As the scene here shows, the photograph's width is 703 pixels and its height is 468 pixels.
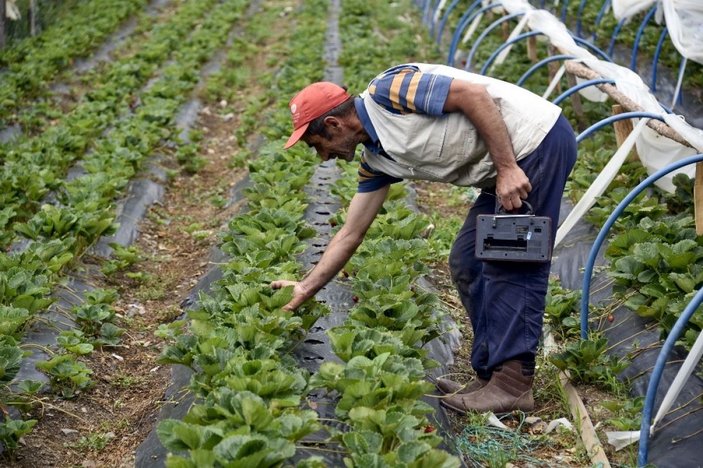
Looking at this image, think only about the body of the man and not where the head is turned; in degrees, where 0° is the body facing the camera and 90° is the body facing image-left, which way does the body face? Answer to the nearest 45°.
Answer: approximately 90°

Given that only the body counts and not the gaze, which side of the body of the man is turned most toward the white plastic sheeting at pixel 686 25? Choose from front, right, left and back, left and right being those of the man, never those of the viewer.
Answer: right

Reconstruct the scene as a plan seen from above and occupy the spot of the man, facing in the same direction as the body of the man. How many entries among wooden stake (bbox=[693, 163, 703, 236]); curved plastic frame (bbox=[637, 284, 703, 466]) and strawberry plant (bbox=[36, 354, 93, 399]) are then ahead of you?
1

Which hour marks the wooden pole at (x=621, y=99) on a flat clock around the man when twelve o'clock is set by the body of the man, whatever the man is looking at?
The wooden pole is roughly at 4 o'clock from the man.

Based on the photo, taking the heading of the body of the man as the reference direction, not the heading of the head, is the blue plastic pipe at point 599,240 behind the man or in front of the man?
behind

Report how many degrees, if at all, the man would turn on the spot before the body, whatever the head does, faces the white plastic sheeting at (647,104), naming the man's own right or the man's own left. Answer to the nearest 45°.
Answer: approximately 135° to the man's own right

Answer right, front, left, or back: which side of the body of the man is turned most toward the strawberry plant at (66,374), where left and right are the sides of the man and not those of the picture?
front

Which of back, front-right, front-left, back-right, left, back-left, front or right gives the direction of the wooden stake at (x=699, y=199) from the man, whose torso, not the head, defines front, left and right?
back-right

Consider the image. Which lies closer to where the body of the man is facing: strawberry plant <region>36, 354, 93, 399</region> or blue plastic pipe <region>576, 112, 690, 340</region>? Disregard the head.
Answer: the strawberry plant

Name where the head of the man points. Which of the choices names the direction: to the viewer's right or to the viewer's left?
to the viewer's left

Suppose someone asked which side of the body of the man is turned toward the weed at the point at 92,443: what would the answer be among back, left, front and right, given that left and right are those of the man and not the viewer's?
front

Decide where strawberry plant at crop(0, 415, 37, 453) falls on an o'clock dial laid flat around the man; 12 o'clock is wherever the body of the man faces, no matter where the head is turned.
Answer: The strawberry plant is roughly at 11 o'clock from the man.
